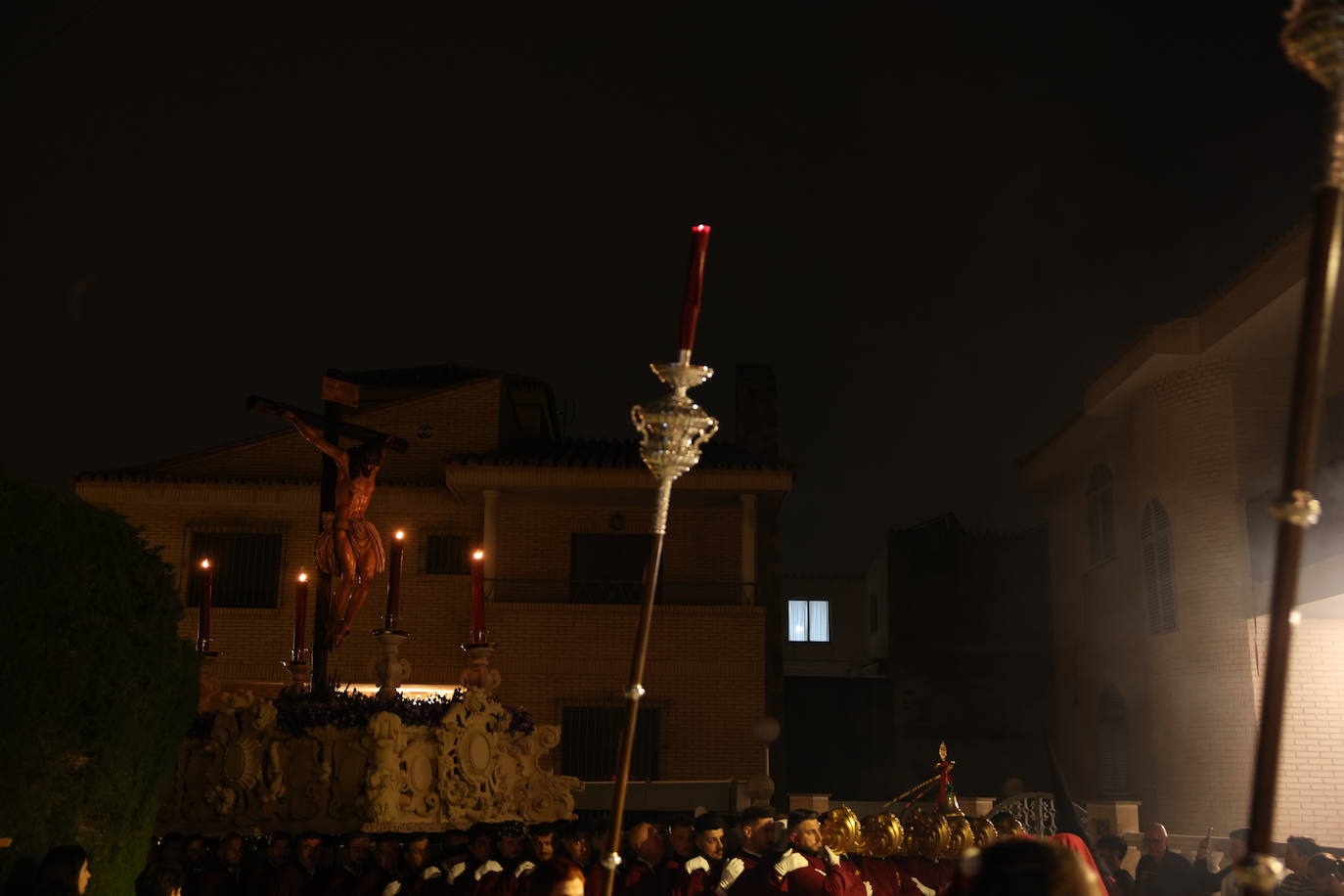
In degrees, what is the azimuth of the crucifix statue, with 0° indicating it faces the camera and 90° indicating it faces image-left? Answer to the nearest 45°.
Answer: approximately 315°

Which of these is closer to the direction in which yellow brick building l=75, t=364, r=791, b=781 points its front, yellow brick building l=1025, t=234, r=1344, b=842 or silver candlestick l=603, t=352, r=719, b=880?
the silver candlestick

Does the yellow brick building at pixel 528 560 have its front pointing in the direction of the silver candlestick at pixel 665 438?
yes

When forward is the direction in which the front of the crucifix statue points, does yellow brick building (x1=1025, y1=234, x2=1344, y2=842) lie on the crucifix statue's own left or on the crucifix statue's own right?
on the crucifix statue's own left

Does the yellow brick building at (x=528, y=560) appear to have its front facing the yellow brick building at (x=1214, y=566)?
no

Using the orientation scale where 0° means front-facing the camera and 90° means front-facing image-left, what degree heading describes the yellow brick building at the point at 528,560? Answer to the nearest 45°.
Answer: approximately 0°

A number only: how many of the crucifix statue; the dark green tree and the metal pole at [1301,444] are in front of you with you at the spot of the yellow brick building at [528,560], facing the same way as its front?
3

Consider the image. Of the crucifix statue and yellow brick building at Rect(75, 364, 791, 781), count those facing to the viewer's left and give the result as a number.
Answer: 0

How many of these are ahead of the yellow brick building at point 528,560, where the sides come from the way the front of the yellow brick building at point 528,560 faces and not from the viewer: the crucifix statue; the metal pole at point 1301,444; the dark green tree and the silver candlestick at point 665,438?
4

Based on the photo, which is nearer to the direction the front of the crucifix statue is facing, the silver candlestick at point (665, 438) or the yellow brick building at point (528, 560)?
the silver candlestick

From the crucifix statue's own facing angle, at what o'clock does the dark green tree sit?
The dark green tree is roughly at 2 o'clock from the crucifix statue.

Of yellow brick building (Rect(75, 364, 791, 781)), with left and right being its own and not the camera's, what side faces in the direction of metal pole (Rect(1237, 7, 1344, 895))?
front
